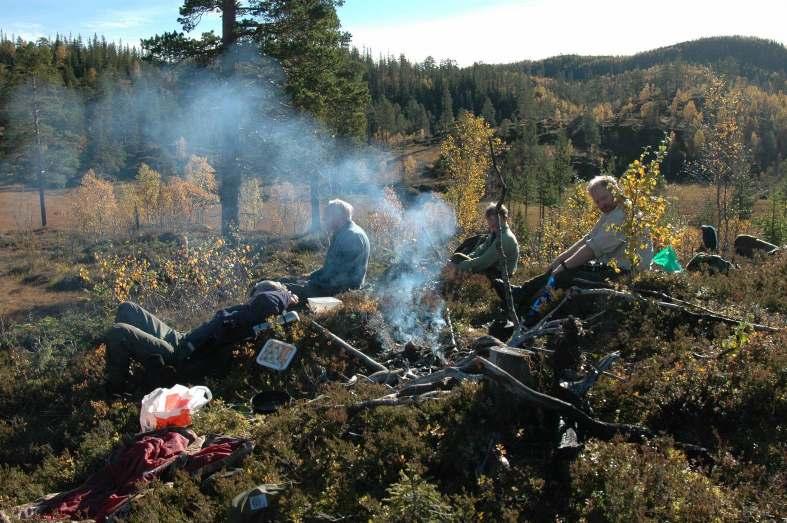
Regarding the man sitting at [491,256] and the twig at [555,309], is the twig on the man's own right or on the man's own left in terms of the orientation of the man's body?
on the man's own left

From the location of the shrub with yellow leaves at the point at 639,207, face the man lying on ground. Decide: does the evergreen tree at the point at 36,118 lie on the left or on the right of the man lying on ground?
right

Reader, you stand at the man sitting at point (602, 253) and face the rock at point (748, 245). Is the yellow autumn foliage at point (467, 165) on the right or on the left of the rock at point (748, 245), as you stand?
left

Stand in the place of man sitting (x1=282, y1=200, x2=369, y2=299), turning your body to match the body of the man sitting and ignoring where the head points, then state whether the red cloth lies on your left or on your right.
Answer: on your left

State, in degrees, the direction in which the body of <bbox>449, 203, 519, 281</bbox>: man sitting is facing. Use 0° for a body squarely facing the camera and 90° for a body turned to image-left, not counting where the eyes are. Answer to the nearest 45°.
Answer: approximately 90°

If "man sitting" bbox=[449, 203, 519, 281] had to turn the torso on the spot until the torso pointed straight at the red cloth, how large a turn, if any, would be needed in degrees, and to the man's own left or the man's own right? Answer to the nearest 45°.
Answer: approximately 45° to the man's own left

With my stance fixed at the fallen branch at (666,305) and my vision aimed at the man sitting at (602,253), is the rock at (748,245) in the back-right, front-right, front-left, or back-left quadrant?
front-right

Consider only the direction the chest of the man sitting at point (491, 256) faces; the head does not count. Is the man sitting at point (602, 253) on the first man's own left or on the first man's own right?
on the first man's own left
